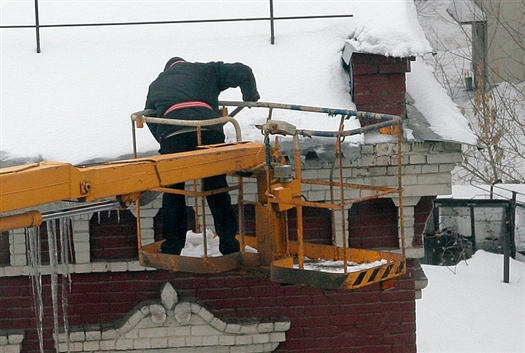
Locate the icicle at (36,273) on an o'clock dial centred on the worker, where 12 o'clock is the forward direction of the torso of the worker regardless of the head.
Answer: The icicle is roughly at 10 o'clock from the worker.

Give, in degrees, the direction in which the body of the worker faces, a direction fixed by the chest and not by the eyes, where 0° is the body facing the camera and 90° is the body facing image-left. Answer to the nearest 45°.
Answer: approximately 180°

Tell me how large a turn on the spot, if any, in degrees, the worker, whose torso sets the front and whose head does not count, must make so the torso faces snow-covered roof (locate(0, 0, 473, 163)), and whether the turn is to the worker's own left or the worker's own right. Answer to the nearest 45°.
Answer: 0° — they already face it

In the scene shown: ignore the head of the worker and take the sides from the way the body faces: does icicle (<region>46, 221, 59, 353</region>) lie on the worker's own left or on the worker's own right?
on the worker's own left

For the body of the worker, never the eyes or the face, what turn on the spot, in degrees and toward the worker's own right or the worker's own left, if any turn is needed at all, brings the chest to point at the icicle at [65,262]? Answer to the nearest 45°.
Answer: approximately 45° to the worker's own left

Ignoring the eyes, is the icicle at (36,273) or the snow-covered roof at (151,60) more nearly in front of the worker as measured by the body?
the snow-covered roof
